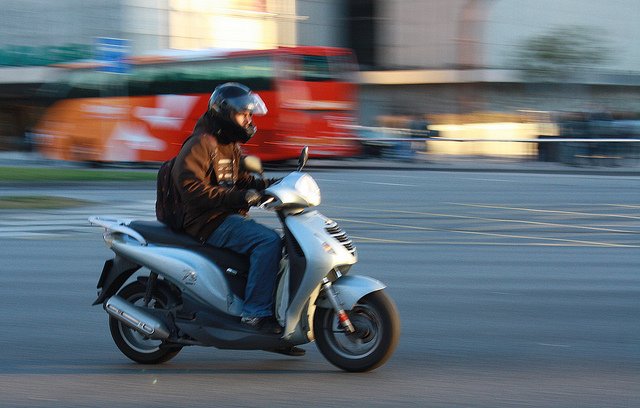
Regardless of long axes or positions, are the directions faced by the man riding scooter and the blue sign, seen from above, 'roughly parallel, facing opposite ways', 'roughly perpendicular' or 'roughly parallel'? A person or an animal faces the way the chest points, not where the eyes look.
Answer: roughly perpendicular

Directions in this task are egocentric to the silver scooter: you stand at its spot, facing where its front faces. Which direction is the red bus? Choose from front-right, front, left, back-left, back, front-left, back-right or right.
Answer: left

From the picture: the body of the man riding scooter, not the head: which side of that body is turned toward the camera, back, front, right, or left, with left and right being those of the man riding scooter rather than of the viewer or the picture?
right

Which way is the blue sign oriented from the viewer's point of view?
toward the camera

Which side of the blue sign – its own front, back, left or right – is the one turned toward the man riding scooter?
front

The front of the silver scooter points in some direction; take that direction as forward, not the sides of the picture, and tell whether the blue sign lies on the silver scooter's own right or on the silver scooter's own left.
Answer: on the silver scooter's own left

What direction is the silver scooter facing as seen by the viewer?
to the viewer's right

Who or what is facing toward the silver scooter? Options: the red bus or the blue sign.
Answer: the blue sign

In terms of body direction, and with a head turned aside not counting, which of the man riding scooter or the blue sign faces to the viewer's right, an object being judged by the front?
the man riding scooter

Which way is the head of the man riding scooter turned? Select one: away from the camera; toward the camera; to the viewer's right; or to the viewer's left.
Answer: to the viewer's right

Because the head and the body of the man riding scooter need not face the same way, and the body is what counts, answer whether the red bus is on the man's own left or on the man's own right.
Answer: on the man's own left
